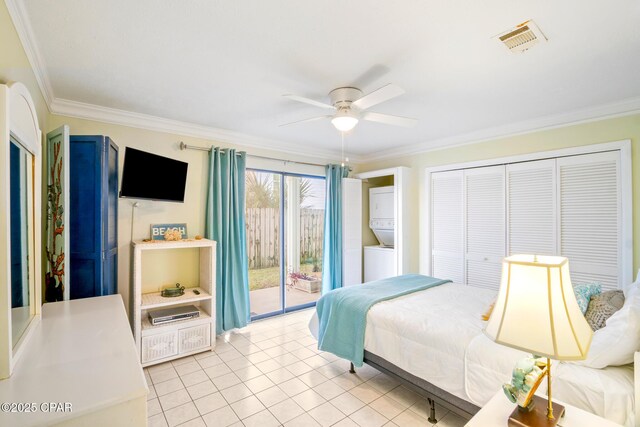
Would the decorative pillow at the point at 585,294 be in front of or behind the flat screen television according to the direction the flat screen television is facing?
in front

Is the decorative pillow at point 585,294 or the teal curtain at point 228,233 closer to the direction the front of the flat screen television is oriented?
the decorative pillow

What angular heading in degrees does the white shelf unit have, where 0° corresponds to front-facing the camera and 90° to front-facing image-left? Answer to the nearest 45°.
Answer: approximately 315°

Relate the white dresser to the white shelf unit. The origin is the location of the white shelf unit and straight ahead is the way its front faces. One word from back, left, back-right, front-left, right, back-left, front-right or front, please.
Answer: front-right

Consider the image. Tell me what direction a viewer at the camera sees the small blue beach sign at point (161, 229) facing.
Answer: facing the viewer

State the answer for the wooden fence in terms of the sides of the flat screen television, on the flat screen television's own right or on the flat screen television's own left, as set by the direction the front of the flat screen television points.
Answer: on the flat screen television's own left

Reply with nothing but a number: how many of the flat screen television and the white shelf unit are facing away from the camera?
0

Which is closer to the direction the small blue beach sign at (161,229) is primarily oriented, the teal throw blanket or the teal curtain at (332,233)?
the teal throw blanket

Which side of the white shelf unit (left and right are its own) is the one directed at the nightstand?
front

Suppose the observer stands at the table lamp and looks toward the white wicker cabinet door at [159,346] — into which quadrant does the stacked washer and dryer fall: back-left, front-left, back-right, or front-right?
front-right

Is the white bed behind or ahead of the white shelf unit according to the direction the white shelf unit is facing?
ahead

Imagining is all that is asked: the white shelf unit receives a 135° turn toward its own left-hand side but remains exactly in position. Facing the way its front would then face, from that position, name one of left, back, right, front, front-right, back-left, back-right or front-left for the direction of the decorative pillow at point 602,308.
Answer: back-right

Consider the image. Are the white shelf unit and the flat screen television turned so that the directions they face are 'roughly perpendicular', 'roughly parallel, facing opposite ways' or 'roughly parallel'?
roughly parallel

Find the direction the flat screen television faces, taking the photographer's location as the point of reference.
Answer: facing the viewer and to the right of the viewer
